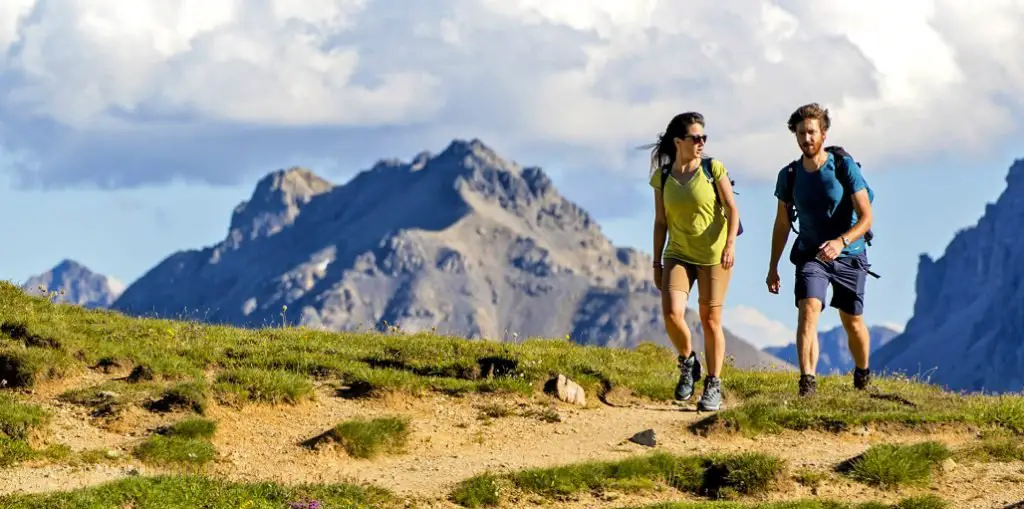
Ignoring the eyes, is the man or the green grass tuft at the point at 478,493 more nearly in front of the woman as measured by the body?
the green grass tuft

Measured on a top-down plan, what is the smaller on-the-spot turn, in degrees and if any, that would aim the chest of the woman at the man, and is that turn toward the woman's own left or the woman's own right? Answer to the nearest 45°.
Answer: approximately 90° to the woman's own left

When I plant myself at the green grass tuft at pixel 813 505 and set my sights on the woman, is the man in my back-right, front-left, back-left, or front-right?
front-right

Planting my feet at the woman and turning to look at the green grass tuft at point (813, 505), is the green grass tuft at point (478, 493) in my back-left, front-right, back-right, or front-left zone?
front-right

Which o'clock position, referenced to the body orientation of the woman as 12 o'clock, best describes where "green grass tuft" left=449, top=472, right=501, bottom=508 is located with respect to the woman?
The green grass tuft is roughly at 1 o'clock from the woman.

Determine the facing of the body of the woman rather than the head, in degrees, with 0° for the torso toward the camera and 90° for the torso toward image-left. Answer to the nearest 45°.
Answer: approximately 0°
